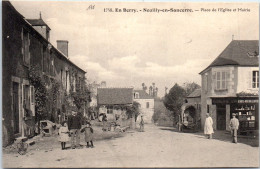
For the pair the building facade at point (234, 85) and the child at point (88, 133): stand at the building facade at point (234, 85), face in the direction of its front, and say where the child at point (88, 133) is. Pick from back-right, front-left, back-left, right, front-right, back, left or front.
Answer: front-right

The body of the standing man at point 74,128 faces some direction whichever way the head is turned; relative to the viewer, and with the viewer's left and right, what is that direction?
facing the viewer

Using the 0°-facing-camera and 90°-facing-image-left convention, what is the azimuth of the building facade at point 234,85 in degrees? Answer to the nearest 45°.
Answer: approximately 0°

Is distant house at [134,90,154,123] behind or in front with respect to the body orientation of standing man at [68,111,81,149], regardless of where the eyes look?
behind

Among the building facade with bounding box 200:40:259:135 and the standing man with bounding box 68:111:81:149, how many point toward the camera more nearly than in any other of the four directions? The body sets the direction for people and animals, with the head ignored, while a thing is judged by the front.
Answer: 2

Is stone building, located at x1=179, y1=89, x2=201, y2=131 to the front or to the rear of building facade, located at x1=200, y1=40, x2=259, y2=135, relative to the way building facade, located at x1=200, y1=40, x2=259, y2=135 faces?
to the rear

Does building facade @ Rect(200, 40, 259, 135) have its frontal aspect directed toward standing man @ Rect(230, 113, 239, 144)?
yes

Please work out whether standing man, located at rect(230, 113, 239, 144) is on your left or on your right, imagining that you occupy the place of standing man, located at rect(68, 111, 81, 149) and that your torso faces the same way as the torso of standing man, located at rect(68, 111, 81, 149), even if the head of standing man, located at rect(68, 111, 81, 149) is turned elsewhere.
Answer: on your left
